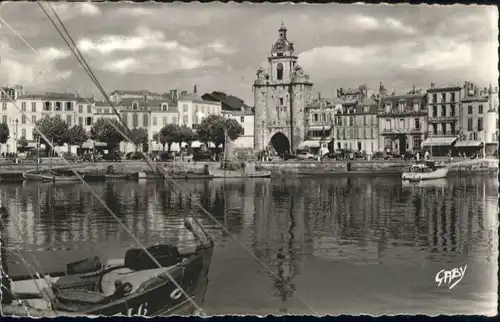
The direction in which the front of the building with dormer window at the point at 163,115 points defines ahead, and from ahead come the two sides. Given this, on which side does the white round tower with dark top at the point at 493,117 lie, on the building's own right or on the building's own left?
on the building's own left

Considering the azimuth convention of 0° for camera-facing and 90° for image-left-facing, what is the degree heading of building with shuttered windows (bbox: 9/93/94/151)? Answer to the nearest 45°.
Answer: approximately 0°

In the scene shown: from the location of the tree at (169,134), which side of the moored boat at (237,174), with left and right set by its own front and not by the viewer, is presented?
left

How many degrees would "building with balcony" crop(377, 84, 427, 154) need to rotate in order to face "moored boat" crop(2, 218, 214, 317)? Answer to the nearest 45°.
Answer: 0° — it already faces it
